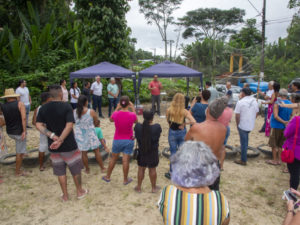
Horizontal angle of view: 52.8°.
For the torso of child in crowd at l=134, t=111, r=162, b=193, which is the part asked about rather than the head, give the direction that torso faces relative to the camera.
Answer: away from the camera

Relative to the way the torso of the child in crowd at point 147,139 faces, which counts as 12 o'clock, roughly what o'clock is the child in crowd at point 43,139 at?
the child in crowd at point 43,139 is roughly at 10 o'clock from the child in crowd at point 147,139.

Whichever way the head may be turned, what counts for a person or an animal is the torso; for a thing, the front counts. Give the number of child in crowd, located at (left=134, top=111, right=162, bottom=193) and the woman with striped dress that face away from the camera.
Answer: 2

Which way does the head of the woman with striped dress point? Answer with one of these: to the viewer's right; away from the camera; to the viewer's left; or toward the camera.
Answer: away from the camera

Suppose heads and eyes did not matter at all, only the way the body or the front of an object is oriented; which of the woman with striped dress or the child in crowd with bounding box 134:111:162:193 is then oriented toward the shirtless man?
the woman with striped dress

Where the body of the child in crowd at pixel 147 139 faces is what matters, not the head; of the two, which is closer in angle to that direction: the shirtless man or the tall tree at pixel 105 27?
the tall tree

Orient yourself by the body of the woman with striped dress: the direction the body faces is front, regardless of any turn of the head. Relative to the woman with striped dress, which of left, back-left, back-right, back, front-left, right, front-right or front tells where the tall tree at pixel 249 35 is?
front

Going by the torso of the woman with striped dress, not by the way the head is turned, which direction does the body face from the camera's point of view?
away from the camera

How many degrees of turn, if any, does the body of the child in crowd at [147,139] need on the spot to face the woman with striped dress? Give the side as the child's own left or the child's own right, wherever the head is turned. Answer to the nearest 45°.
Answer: approximately 180°

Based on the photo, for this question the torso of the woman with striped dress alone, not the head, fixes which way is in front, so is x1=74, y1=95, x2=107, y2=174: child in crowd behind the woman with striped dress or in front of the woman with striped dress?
in front

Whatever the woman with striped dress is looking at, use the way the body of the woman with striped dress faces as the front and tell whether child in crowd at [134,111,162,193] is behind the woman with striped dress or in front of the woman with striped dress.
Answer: in front

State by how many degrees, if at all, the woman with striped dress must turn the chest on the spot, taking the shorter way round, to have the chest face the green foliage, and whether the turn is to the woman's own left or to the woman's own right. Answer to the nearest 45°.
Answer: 0° — they already face it

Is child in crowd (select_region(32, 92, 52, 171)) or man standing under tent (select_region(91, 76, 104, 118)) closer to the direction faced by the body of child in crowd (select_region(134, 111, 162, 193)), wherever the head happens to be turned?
the man standing under tent

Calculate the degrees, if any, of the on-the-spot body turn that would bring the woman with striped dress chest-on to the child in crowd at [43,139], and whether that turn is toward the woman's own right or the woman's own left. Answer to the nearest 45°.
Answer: approximately 45° to the woman's own left

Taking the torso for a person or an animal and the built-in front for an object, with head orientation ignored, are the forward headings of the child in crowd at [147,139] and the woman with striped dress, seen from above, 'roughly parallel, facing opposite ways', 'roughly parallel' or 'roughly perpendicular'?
roughly parallel
